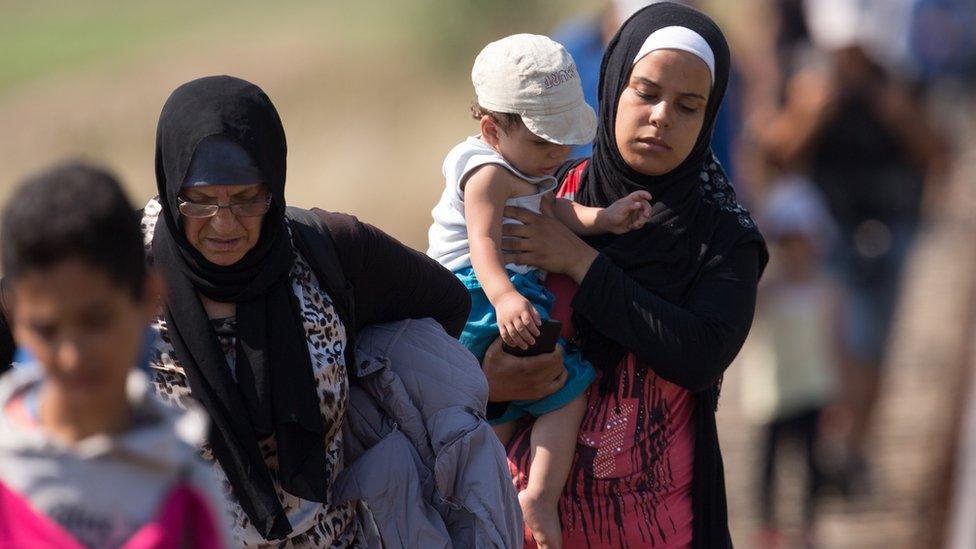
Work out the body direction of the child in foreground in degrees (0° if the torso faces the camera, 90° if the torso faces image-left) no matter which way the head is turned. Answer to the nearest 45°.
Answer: approximately 0°

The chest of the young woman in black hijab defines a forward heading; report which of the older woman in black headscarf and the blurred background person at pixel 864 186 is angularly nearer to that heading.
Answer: the older woman in black headscarf

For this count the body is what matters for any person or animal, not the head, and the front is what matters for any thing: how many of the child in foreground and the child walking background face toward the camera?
2

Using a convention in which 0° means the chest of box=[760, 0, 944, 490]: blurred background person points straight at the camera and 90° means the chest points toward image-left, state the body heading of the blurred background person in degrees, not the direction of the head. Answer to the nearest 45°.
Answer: approximately 0°

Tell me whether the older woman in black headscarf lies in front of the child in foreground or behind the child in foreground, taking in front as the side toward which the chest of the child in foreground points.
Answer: behind

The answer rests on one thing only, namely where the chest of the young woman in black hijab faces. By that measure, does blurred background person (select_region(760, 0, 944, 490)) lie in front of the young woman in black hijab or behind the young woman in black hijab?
behind

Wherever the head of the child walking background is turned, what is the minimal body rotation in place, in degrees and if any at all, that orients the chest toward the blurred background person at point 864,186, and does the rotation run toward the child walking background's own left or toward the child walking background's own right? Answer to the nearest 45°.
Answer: approximately 180°

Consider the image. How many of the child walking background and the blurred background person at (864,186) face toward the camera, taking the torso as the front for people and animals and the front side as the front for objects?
2
